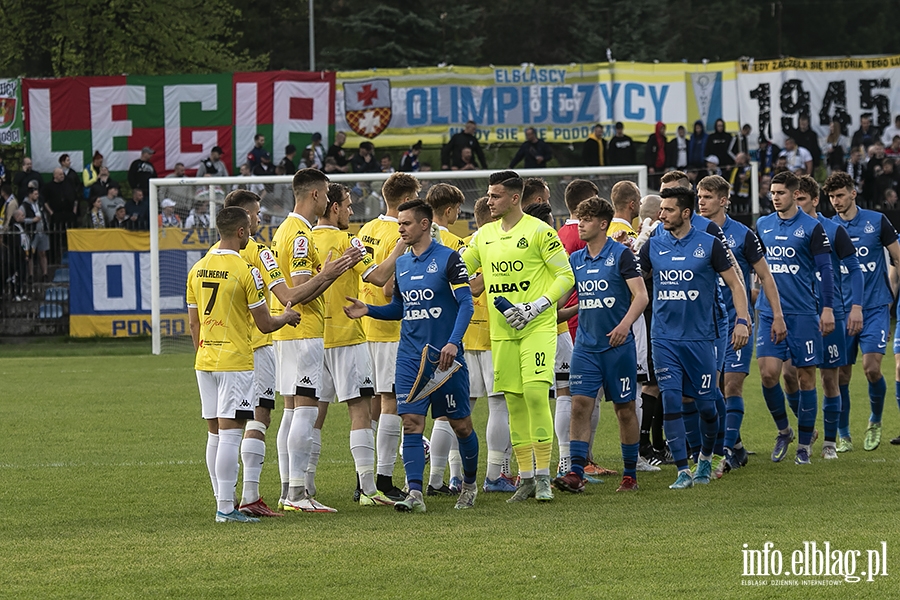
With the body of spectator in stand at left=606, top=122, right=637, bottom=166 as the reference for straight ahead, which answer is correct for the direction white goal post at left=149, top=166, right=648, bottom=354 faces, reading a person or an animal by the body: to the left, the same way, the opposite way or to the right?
the same way

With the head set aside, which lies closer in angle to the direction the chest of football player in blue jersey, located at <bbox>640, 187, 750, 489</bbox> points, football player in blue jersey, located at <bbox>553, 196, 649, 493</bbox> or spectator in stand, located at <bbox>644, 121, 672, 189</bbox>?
the football player in blue jersey

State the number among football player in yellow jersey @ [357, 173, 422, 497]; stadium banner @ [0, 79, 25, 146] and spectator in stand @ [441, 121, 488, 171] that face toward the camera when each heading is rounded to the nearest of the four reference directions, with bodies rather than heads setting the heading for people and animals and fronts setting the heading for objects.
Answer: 2

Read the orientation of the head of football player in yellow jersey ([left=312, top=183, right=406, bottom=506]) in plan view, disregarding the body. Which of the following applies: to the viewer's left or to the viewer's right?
to the viewer's right

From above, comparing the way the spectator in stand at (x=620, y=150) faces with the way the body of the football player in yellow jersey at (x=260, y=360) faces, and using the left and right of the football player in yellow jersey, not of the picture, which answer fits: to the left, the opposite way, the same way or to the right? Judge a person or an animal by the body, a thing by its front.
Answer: to the right

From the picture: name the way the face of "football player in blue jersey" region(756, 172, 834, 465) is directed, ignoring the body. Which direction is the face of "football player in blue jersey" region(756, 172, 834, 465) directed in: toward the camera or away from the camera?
toward the camera

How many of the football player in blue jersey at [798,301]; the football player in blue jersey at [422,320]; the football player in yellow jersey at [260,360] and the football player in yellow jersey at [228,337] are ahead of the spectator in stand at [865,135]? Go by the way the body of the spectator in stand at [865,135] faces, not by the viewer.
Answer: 4

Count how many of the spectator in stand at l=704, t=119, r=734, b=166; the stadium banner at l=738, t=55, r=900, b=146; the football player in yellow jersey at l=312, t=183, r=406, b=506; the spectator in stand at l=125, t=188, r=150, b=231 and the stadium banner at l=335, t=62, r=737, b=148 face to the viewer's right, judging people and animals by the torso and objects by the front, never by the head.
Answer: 1

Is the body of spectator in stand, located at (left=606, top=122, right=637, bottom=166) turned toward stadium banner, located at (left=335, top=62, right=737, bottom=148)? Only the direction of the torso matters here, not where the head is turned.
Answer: no

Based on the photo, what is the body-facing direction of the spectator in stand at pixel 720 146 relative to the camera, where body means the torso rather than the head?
toward the camera

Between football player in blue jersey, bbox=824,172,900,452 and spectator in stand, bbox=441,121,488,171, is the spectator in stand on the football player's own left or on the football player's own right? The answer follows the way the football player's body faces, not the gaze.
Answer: on the football player's own right

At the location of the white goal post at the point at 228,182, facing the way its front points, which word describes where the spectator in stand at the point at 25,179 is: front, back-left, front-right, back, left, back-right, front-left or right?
back-right

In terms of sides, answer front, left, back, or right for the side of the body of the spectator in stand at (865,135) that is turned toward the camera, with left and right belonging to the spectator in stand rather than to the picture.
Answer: front

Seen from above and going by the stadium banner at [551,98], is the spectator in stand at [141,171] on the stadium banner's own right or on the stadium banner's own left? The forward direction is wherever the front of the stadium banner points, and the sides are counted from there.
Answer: on the stadium banner's own right

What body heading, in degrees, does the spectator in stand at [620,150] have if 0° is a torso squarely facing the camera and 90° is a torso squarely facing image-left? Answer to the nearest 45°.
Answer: approximately 0°

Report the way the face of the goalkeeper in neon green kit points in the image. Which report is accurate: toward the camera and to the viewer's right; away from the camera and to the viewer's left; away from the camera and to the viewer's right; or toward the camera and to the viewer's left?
toward the camera and to the viewer's left

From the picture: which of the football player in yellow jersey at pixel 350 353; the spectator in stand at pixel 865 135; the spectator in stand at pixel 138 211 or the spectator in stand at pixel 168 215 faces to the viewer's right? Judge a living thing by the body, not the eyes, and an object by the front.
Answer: the football player in yellow jersey

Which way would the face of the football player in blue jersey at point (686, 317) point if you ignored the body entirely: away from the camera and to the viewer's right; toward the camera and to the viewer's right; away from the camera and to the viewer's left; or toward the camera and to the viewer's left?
toward the camera and to the viewer's left

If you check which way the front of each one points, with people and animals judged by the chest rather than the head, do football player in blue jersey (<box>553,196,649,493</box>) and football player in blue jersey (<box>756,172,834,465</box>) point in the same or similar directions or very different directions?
same or similar directions

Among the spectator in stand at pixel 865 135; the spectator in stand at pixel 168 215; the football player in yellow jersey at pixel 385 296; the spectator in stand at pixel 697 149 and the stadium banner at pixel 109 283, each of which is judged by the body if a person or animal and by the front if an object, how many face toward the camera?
4

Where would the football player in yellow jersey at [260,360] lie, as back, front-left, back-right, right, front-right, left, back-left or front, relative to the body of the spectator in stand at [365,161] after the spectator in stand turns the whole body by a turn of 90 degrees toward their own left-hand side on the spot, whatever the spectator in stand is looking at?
right

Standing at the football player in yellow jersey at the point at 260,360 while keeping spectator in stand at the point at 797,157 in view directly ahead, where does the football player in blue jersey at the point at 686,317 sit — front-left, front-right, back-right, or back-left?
front-right

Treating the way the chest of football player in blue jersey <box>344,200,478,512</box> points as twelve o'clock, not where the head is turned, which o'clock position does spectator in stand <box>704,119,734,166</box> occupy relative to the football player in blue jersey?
The spectator in stand is roughly at 5 o'clock from the football player in blue jersey.
